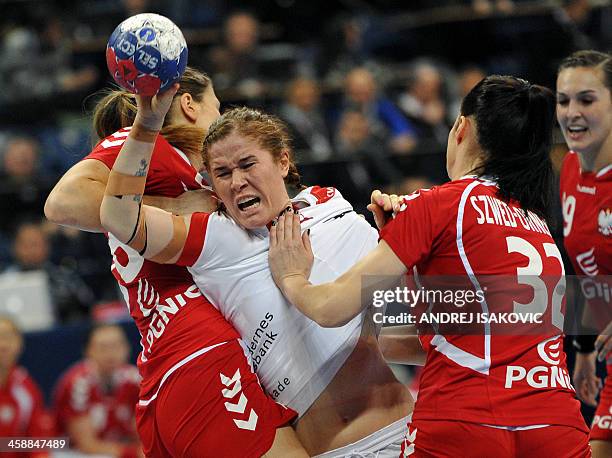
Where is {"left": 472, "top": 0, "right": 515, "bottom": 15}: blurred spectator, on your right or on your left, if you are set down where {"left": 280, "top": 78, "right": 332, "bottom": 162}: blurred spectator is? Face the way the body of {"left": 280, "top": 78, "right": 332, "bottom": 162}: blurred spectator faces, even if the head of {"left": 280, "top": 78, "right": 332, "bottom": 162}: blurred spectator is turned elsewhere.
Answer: on your left

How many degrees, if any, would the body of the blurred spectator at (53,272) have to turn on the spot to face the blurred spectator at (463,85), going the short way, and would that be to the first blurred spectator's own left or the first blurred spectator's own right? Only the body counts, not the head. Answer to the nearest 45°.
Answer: approximately 90° to the first blurred spectator's own left

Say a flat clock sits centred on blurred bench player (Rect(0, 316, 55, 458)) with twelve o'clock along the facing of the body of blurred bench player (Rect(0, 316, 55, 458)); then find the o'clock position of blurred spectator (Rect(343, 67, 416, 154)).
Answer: blurred spectator (Rect(343, 67, 416, 154)) is roughly at 8 o'clock from blurred bench player (Rect(0, 316, 55, 458)).

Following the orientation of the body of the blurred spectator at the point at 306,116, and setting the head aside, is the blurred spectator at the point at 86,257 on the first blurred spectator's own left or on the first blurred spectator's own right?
on the first blurred spectator's own right

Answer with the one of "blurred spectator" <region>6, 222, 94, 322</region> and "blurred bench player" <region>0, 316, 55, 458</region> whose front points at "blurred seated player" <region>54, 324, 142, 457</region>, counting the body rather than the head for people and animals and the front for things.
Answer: "blurred spectator" <region>6, 222, 94, 322</region>

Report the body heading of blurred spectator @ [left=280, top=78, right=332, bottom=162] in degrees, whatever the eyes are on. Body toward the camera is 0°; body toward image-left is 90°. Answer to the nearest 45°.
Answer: approximately 0°

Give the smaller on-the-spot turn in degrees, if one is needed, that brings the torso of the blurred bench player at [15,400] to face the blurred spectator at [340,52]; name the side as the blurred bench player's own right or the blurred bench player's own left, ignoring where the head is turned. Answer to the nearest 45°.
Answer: approximately 135° to the blurred bench player's own left

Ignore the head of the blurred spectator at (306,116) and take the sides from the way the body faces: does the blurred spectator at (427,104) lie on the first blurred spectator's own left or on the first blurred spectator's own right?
on the first blurred spectator's own left
